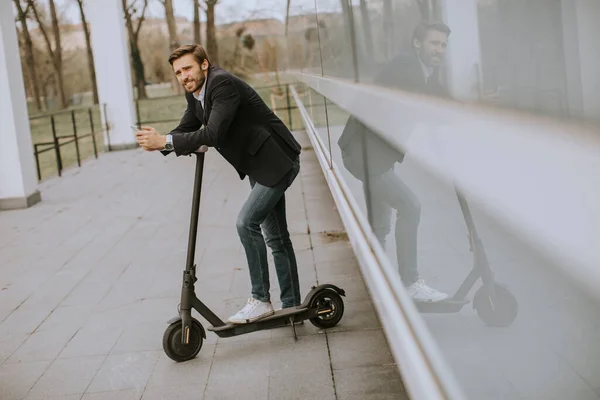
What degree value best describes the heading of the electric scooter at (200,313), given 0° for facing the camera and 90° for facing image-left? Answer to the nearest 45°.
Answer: approximately 45°

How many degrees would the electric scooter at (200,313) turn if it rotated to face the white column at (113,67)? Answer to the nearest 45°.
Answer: approximately 135° to its right

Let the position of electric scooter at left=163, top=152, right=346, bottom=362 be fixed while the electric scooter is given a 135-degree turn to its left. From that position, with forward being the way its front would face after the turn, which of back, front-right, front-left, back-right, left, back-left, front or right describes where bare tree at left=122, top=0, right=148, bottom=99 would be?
left

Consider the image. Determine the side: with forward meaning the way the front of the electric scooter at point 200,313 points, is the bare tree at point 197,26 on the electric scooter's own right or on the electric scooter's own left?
on the electric scooter's own right
